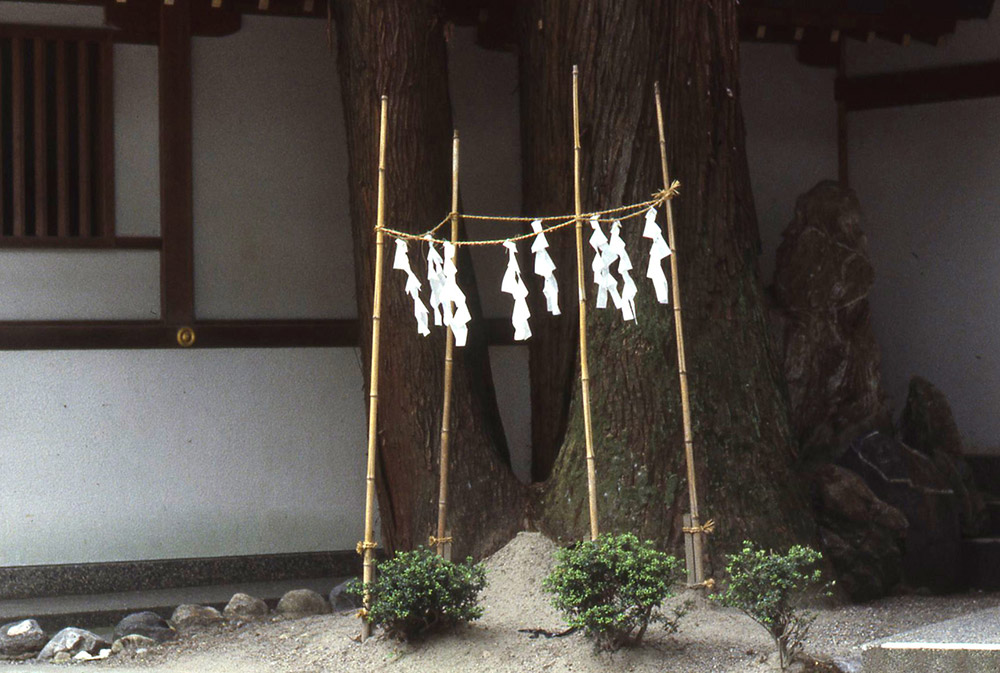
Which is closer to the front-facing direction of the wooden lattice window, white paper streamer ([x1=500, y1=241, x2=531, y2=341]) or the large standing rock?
the white paper streamer

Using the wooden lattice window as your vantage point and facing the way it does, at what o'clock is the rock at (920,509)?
The rock is roughly at 10 o'clock from the wooden lattice window.

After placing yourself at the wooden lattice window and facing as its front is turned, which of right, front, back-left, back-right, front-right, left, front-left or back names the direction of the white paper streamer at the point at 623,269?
front-left

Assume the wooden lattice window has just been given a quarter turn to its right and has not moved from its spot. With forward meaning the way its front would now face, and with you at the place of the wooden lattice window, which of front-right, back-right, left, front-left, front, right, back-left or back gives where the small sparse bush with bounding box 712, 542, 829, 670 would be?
back-left

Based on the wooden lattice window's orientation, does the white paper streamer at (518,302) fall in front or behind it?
in front

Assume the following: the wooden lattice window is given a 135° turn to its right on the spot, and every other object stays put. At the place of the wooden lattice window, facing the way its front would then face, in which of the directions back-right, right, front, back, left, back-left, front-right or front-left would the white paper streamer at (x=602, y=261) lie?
back

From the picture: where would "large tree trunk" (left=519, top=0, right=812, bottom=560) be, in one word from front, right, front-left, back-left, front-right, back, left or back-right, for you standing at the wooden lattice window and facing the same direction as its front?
front-left

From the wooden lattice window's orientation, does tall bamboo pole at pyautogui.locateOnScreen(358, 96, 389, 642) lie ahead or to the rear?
ahead

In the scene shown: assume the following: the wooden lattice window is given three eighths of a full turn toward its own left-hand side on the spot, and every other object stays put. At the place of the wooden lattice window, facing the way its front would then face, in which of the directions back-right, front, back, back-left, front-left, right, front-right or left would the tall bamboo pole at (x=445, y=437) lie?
right

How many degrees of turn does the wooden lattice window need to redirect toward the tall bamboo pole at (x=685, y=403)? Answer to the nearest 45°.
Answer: approximately 45° to its left

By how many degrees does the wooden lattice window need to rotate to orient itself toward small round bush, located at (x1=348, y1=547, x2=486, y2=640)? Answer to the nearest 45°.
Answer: approximately 45° to its left

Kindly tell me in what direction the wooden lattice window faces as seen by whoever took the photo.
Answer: facing the viewer

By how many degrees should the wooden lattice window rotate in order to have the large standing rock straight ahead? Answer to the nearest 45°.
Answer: approximately 90° to its left
